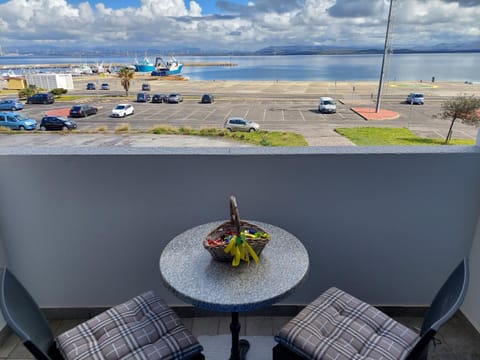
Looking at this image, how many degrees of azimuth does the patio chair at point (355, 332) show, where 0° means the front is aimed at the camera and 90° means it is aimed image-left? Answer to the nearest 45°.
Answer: approximately 135°

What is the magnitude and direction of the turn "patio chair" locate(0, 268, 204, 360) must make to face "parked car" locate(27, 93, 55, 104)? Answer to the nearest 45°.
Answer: approximately 45° to its left

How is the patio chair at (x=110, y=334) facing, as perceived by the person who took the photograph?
facing away from the viewer and to the right of the viewer

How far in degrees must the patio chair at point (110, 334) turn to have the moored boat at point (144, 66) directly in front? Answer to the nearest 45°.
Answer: approximately 45° to its left
